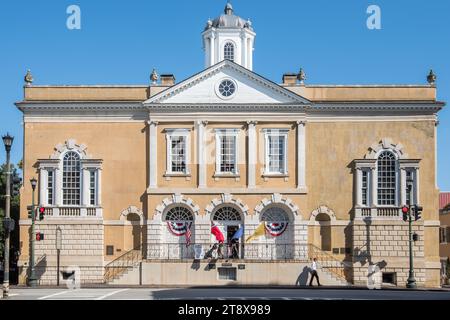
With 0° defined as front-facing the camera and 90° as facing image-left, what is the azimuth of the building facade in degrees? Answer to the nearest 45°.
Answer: approximately 0°

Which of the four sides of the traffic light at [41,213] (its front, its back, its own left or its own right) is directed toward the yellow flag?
left

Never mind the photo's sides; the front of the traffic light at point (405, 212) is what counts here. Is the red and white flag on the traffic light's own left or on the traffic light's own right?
on the traffic light's own right

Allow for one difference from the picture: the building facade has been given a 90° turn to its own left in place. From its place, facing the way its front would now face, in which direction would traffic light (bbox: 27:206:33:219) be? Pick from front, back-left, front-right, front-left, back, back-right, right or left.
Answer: back

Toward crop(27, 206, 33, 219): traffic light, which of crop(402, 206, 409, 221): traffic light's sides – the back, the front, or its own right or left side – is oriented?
right

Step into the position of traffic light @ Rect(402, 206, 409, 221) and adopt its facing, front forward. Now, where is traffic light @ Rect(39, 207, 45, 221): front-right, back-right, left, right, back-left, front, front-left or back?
right

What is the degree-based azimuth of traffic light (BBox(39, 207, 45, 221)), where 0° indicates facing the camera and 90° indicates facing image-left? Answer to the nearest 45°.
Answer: approximately 0°
